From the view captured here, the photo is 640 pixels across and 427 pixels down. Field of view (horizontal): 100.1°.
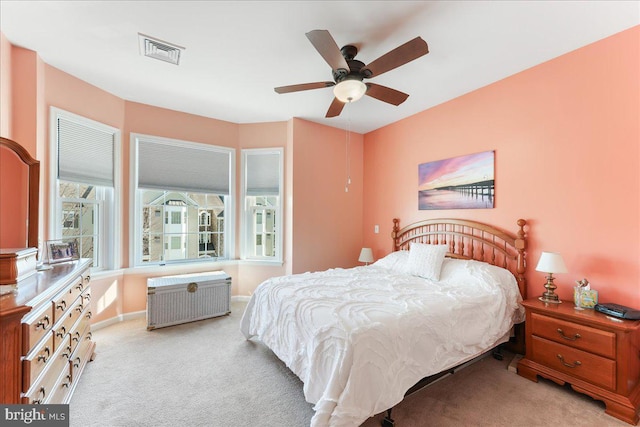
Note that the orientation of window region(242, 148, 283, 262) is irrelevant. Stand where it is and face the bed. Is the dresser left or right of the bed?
right

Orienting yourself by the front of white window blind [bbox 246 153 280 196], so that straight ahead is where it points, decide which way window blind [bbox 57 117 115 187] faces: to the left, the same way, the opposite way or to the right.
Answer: to the left

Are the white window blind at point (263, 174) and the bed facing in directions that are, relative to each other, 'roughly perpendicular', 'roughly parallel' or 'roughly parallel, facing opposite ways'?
roughly perpendicular

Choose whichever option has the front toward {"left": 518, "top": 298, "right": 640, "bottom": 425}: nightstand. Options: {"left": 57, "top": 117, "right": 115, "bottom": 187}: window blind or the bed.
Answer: the window blind

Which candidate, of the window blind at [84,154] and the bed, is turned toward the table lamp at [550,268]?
the window blind

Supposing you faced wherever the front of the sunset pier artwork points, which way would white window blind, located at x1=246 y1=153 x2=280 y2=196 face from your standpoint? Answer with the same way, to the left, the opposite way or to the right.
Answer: to the left

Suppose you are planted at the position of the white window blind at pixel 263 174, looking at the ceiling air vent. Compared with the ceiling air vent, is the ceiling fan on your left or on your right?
left

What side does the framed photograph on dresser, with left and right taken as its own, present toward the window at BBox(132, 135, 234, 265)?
left

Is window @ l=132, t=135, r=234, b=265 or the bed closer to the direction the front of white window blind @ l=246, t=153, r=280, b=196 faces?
the bed
